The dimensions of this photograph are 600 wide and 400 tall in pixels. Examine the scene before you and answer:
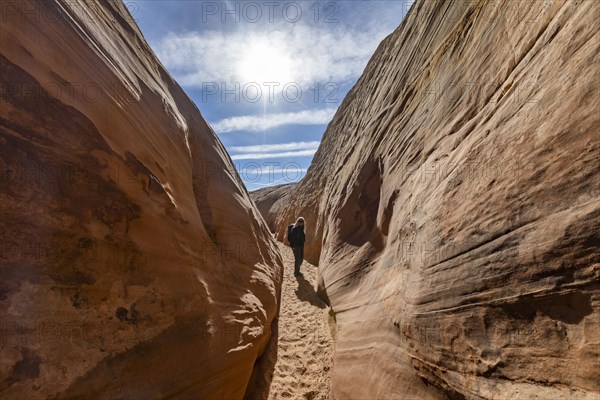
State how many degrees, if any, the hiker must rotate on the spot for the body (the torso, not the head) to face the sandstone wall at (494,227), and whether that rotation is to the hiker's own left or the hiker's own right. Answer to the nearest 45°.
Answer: approximately 90° to the hiker's own right
